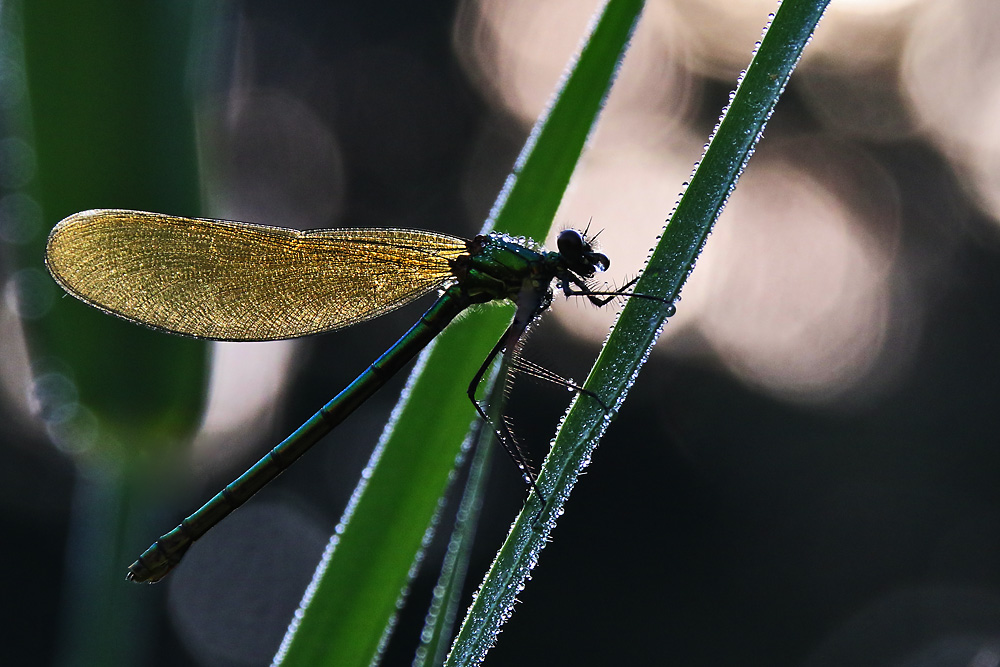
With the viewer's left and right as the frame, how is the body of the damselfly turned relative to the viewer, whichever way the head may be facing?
facing to the right of the viewer
